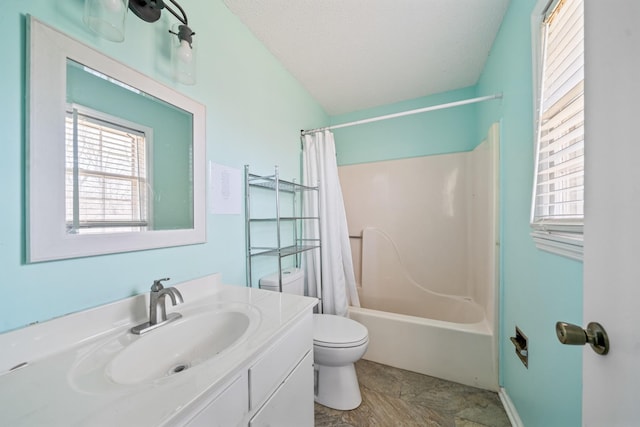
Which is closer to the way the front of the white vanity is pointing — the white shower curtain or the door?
the door

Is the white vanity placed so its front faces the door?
yes

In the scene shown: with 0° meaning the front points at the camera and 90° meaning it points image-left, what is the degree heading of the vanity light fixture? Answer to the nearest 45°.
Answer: approximately 315°

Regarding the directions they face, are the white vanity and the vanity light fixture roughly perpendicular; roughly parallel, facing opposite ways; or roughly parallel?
roughly parallel

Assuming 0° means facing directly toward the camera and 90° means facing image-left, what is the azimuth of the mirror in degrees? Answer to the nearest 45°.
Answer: approximately 315°

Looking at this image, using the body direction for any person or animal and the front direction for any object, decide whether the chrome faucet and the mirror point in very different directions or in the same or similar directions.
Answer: same or similar directions

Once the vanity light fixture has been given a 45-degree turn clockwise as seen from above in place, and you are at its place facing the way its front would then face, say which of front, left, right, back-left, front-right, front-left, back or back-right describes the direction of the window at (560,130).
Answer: front-left

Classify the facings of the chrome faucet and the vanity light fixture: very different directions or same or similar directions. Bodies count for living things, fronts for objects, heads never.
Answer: same or similar directions

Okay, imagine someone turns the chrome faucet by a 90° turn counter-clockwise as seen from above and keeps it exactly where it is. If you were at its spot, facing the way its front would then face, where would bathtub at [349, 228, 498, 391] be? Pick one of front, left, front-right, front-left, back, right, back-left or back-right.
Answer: front-right

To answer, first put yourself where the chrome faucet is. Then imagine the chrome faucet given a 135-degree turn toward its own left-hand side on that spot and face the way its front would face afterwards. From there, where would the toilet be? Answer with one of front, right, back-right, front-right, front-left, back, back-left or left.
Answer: right

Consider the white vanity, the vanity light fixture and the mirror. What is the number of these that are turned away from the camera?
0

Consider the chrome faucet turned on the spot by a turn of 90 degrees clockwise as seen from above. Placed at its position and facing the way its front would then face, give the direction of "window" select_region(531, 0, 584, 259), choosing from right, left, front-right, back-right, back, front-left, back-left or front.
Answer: left

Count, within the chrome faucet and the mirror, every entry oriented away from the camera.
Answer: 0

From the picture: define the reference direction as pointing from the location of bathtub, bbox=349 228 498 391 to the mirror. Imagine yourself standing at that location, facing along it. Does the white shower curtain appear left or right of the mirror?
right

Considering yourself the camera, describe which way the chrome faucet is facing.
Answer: facing the viewer and to the right of the viewer

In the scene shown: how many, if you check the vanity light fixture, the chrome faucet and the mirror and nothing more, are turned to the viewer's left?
0

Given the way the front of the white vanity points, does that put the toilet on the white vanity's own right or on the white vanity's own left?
on the white vanity's own left

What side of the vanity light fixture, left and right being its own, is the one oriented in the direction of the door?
front

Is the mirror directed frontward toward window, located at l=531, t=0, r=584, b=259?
yes
